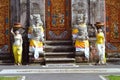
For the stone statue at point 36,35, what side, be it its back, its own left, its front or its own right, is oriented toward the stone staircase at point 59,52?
left

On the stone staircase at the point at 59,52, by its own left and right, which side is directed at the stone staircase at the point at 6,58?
right

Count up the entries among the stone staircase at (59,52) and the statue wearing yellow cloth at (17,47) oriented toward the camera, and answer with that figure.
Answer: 2

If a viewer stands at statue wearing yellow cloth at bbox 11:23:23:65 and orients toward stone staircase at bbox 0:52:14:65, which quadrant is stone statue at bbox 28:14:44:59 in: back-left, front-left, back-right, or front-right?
back-right

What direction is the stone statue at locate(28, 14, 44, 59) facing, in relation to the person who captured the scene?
facing the viewer

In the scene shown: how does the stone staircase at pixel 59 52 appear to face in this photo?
toward the camera

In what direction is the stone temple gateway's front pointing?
toward the camera

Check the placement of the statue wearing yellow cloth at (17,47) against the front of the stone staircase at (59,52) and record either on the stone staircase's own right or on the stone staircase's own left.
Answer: on the stone staircase's own right

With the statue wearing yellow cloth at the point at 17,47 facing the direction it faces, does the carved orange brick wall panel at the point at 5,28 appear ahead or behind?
behind
